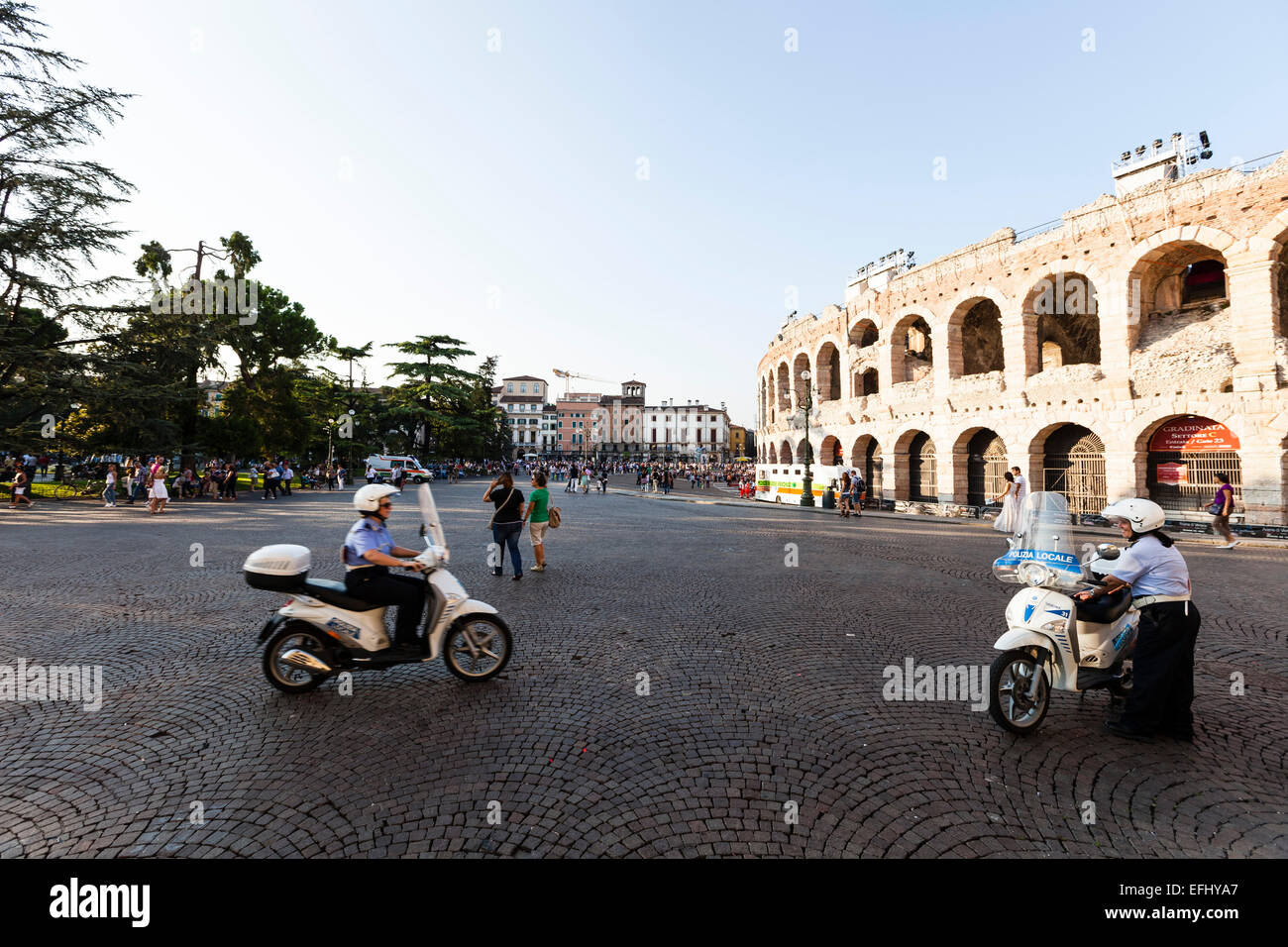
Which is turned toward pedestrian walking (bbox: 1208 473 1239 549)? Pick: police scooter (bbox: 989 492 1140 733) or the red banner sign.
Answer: the red banner sign

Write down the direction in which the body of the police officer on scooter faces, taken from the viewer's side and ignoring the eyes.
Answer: to the viewer's right

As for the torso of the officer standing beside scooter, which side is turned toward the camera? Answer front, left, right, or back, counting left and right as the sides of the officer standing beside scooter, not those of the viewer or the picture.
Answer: left

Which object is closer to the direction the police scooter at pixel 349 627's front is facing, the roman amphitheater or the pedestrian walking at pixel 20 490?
the roman amphitheater

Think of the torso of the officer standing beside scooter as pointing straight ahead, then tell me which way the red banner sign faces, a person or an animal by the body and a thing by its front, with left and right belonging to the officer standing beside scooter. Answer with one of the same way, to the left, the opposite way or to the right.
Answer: to the left

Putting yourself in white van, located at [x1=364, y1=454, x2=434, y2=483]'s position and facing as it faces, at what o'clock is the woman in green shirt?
The woman in green shirt is roughly at 3 o'clock from the white van.

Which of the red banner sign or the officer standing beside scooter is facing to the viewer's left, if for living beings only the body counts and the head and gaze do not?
the officer standing beside scooter

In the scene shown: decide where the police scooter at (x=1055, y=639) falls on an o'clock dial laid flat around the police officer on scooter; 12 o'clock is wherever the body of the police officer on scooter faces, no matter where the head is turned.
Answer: The police scooter is roughly at 1 o'clock from the police officer on scooter.

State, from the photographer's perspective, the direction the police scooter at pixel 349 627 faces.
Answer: facing to the right of the viewer

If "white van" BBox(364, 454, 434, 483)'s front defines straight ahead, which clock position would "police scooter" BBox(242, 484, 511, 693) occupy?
The police scooter is roughly at 3 o'clock from the white van.

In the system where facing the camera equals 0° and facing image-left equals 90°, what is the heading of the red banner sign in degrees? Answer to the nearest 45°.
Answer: approximately 0°

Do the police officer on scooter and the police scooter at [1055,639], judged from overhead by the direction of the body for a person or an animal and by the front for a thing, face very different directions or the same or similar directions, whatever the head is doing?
very different directions
